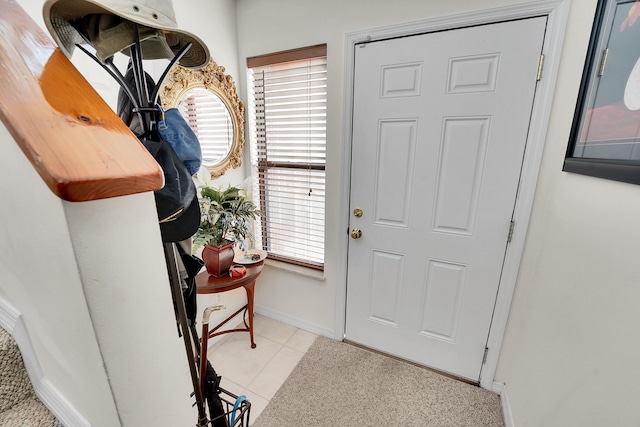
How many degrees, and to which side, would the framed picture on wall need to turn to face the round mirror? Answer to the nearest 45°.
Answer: approximately 45° to its right

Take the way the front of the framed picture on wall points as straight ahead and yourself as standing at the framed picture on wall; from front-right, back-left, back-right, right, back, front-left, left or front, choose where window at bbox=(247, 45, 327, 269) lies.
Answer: front-right

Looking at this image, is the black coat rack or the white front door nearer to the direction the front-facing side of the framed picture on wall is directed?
the black coat rack

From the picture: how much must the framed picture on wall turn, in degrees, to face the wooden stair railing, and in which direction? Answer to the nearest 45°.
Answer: approximately 45° to its left

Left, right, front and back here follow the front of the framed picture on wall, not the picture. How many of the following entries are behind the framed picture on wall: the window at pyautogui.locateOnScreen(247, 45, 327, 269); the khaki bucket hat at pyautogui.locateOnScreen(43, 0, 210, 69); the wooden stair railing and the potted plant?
0

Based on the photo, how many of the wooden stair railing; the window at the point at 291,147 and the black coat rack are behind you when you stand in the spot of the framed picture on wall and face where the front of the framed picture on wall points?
0

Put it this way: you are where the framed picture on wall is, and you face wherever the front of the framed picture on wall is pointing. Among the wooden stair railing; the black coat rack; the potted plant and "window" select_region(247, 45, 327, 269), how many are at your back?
0

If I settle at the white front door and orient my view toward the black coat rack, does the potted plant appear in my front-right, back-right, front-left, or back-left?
front-right

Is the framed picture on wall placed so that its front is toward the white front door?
no

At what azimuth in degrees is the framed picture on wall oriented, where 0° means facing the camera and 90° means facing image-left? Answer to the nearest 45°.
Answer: approximately 45°

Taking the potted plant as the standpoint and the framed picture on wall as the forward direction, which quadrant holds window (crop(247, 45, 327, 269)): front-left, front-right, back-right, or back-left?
front-left

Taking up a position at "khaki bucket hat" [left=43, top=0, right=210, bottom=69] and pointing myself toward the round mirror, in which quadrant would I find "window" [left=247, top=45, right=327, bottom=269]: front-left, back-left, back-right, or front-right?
front-right

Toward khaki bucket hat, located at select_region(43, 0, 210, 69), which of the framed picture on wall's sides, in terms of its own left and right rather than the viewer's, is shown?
front

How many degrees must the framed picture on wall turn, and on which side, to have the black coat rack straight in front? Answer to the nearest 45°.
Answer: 0° — it already faces it

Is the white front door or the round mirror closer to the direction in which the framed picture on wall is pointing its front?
the round mirror

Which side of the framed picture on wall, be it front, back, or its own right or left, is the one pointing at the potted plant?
front

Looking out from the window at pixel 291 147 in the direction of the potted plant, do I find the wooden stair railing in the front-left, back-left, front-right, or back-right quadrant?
front-left

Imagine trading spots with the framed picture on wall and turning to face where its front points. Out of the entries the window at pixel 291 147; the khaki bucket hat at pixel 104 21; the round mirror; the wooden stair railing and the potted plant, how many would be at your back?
0

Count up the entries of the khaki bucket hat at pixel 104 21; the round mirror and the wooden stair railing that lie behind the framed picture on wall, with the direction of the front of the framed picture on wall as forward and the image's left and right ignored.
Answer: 0
